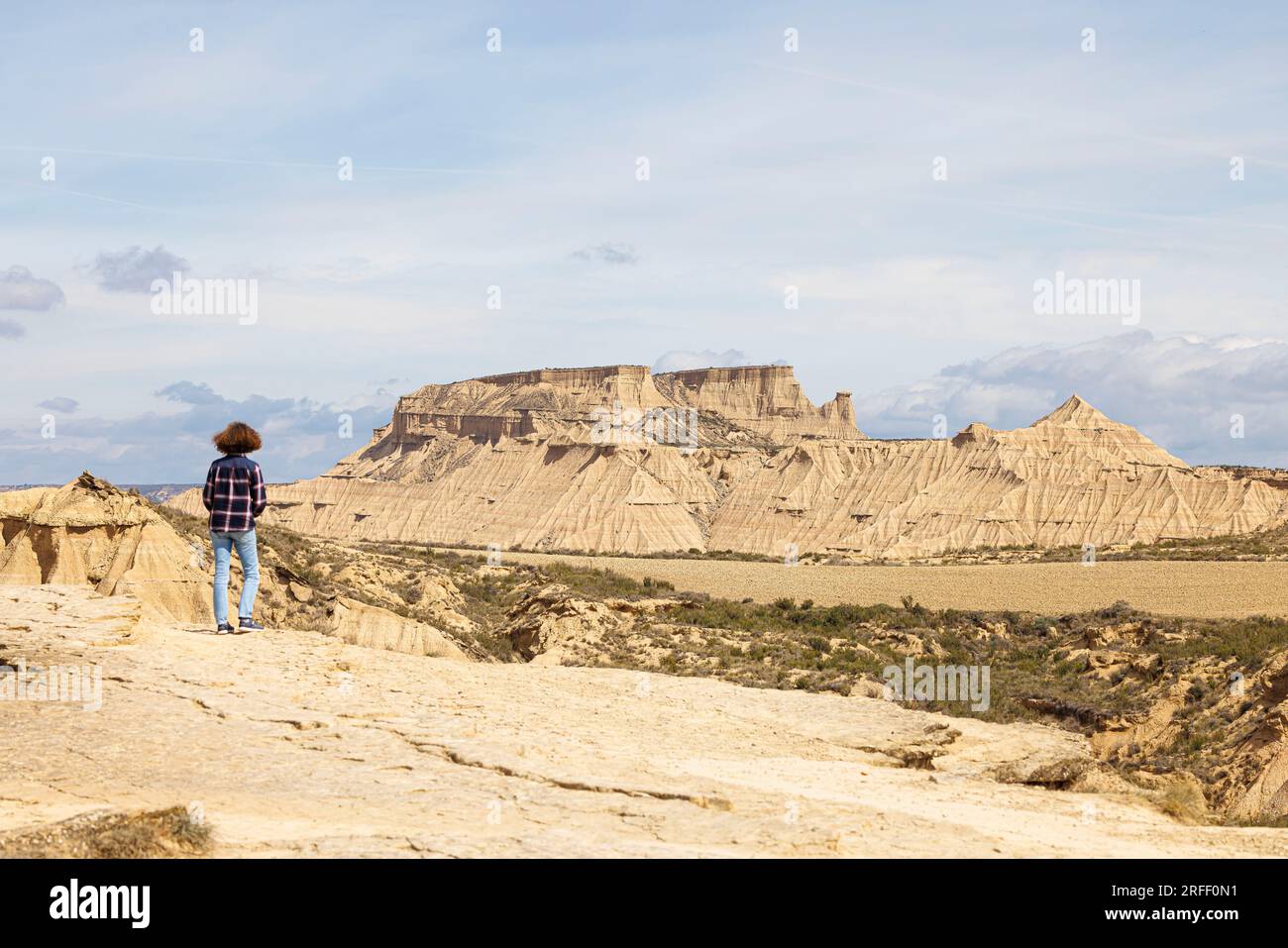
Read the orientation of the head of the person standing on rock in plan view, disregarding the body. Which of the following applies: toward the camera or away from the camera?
away from the camera

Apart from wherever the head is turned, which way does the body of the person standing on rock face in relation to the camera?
away from the camera
